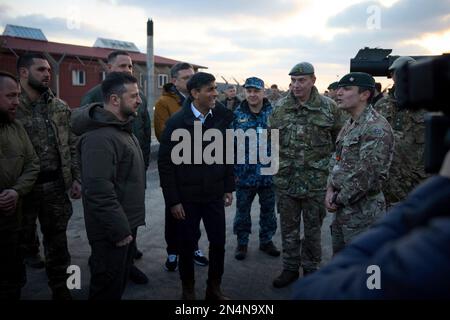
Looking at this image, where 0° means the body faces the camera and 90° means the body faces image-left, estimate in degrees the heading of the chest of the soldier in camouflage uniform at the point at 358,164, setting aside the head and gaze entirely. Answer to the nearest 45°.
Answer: approximately 90°

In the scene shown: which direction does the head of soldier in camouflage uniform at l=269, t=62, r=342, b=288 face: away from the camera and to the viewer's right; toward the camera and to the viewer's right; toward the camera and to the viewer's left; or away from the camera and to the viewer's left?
toward the camera and to the viewer's left

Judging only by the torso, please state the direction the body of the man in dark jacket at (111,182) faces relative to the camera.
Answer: to the viewer's right

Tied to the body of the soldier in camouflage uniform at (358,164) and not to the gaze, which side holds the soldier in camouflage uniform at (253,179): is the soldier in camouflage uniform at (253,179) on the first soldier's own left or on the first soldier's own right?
on the first soldier's own right

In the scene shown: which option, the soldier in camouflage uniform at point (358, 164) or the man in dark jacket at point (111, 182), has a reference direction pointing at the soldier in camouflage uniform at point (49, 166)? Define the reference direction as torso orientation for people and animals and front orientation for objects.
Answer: the soldier in camouflage uniform at point (358, 164)

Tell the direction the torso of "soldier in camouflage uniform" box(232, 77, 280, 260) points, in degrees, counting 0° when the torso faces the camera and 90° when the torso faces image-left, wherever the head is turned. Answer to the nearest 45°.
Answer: approximately 0°

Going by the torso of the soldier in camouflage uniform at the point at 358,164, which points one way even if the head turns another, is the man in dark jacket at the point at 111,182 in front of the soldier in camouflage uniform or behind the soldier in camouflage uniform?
in front

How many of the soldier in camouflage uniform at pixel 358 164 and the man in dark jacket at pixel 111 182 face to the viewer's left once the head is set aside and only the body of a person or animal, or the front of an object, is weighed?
1

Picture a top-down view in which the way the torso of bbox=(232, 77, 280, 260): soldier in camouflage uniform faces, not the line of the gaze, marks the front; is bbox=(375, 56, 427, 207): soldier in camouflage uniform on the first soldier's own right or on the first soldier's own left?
on the first soldier's own left

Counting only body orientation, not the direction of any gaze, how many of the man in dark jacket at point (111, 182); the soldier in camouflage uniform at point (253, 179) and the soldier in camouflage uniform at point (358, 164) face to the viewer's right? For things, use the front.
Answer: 1

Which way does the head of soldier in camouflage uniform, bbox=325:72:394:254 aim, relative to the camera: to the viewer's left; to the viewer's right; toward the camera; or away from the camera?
to the viewer's left

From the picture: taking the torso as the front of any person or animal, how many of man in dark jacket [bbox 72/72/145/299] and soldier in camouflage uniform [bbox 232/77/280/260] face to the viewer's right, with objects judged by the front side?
1

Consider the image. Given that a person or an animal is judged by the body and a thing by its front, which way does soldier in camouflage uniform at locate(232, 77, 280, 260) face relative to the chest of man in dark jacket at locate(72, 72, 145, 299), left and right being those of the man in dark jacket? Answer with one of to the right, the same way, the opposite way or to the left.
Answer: to the right
